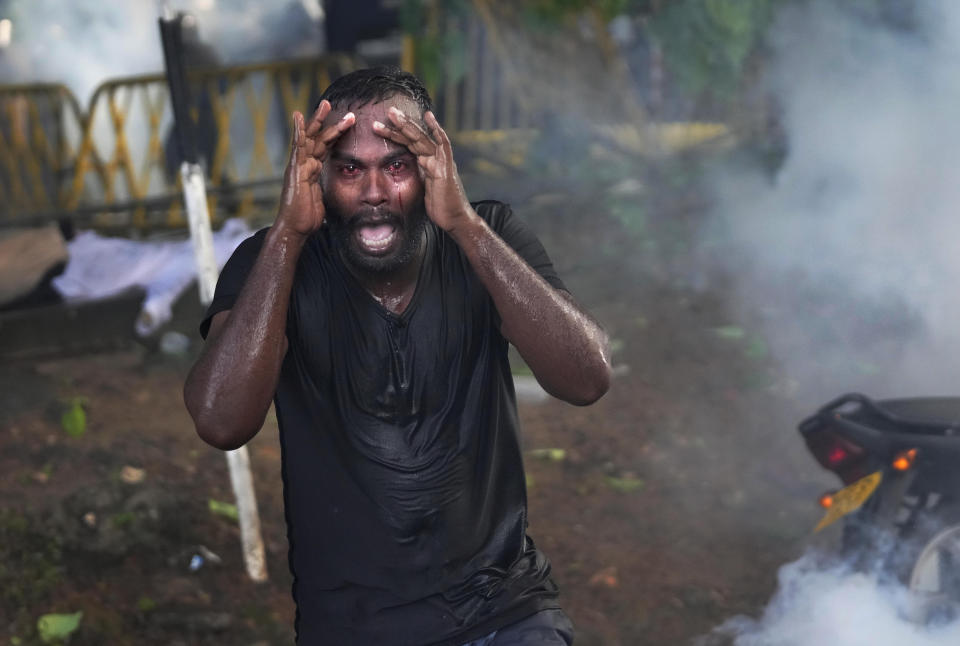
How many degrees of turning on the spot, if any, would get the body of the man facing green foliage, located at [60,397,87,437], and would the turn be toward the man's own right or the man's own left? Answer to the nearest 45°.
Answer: approximately 135° to the man's own right

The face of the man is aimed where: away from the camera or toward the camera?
toward the camera

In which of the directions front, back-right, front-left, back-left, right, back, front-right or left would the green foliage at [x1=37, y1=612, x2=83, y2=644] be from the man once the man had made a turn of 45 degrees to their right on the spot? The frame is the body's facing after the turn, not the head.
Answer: right

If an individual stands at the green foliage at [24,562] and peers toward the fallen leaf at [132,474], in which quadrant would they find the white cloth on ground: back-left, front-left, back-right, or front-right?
front-left

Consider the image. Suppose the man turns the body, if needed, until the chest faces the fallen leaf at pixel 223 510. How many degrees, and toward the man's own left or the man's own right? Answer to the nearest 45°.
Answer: approximately 180°

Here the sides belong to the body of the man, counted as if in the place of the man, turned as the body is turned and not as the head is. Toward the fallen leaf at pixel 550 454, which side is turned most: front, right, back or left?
back

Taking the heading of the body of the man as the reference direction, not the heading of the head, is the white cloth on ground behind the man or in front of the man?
behind

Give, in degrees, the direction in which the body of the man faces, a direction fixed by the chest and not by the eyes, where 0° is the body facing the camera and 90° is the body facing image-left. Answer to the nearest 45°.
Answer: approximately 0°
